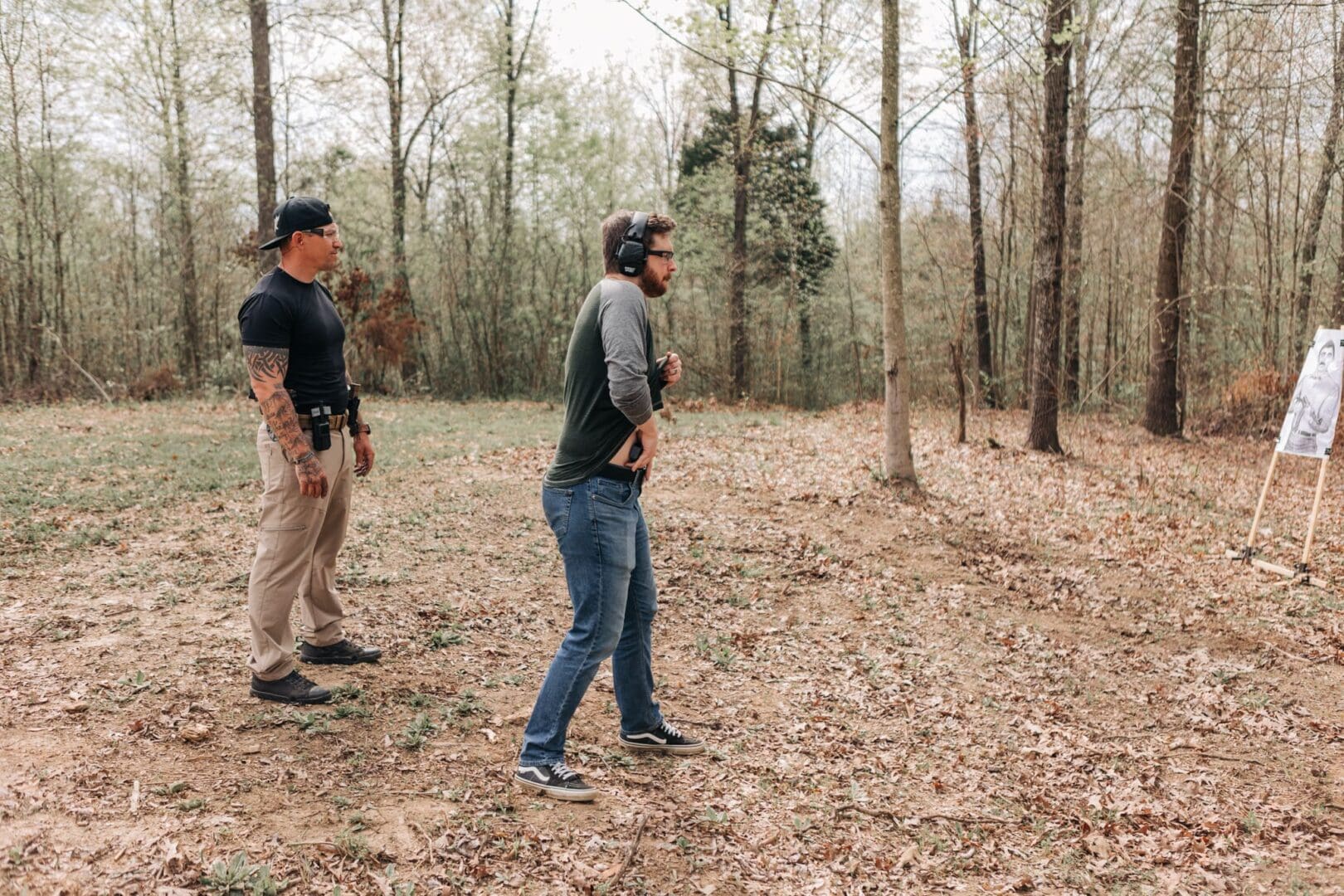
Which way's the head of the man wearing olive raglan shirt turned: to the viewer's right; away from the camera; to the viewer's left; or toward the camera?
to the viewer's right

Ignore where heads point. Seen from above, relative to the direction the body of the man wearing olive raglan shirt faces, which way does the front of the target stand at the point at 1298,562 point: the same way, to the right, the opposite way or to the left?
the opposite way

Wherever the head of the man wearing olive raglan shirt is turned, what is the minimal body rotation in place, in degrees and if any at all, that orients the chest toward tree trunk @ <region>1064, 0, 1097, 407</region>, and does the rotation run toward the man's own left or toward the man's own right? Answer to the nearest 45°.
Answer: approximately 45° to the man's own left

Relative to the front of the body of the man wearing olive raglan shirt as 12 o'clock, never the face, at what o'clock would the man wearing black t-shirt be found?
The man wearing black t-shirt is roughly at 7 o'clock from the man wearing olive raglan shirt.

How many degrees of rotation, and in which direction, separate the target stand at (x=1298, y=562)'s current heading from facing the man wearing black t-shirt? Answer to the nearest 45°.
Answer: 0° — it already faces them

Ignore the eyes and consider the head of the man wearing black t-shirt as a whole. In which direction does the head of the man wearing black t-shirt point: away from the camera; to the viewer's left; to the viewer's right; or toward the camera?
to the viewer's right

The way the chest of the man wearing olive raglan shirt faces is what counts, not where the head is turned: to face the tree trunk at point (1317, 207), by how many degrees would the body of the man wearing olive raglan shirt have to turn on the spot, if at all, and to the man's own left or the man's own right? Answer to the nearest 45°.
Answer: approximately 45° to the man's own left

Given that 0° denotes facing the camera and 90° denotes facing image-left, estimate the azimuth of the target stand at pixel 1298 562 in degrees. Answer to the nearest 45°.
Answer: approximately 45°

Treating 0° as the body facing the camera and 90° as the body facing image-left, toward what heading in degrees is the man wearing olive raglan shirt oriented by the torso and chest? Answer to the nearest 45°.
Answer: approximately 270°

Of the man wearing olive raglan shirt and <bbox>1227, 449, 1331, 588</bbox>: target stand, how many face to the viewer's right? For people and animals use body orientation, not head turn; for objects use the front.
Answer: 1

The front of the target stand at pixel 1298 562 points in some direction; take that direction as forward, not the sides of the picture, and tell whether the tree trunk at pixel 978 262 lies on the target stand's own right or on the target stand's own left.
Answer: on the target stand's own right

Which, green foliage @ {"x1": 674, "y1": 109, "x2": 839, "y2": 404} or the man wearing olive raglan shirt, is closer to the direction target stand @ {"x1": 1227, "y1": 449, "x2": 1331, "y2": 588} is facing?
the man wearing olive raglan shirt

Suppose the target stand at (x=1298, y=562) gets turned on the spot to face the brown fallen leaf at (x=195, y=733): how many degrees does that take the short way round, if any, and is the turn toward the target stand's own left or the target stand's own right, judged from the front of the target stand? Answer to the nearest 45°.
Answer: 0° — it already faces it

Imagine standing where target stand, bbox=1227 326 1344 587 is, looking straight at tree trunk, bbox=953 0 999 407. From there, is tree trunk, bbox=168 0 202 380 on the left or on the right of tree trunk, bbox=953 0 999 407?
left

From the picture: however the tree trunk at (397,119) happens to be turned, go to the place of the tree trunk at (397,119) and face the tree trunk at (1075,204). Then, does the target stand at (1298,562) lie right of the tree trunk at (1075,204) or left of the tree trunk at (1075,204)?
right
